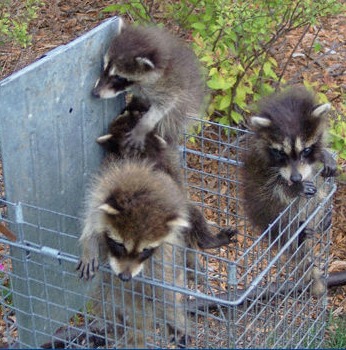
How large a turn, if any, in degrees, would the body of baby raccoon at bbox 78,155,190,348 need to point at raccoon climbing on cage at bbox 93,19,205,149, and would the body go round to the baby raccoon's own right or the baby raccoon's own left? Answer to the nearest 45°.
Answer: approximately 180°

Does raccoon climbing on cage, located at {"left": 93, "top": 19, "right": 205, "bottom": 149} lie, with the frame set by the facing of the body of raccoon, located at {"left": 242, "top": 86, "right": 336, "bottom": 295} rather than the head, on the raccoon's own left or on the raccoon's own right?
on the raccoon's own right

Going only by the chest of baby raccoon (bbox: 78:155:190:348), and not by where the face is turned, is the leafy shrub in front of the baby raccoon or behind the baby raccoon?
behind

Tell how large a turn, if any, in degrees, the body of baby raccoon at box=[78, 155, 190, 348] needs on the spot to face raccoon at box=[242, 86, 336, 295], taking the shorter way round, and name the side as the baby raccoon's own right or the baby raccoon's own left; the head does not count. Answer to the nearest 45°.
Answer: approximately 135° to the baby raccoon's own left

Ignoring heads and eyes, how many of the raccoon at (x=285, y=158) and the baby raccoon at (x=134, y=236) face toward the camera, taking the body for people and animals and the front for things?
2

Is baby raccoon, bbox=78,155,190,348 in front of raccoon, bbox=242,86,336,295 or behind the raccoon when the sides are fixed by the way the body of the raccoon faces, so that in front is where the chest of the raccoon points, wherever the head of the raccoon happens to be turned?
in front

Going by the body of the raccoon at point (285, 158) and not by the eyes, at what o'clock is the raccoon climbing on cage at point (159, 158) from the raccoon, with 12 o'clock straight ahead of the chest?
The raccoon climbing on cage is roughly at 3 o'clock from the raccoon.

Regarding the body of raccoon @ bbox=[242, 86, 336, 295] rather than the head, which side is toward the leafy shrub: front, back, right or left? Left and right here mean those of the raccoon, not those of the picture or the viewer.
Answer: back
